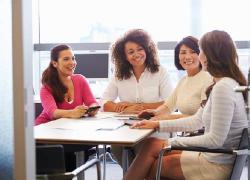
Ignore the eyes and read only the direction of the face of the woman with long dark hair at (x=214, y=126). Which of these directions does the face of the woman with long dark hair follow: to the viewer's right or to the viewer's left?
to the viewer's left

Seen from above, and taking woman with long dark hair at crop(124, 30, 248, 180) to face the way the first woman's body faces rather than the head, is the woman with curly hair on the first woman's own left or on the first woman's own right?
on the first woman's own right

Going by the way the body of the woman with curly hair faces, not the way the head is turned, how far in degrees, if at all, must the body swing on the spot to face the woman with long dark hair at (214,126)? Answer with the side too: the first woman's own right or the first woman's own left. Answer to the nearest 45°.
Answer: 0° — they already face them

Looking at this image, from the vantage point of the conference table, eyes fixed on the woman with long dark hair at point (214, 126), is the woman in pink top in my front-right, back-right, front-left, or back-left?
back-left

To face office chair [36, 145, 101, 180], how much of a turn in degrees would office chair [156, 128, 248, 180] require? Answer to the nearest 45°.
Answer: approximately 45° to its left

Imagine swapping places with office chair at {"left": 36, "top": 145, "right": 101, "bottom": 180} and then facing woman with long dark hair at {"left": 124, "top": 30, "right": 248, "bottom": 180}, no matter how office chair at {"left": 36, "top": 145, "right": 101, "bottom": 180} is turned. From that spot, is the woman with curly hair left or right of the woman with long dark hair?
left

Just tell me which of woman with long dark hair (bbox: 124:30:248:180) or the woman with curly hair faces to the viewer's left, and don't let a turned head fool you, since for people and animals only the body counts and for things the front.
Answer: the woman with long dark hair

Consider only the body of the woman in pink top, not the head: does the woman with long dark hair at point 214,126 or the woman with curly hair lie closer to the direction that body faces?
the woman with long dark hair

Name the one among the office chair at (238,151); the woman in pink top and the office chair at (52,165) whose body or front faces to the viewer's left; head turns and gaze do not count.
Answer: the office chair at (238,151)

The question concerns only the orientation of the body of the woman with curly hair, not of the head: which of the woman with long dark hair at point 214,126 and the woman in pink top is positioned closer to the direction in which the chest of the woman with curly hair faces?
the woman with long dark hair

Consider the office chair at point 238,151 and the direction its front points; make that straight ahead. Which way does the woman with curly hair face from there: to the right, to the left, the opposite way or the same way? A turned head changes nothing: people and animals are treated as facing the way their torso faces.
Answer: to the left

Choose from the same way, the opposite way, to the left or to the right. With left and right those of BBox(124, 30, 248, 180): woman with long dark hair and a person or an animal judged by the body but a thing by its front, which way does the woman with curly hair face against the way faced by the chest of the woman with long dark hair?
to the left

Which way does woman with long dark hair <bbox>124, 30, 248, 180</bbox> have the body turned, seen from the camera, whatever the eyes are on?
to the viewer's left

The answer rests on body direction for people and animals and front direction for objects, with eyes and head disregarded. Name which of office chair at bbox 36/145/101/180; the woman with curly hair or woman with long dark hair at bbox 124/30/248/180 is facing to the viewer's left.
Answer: the woman with long dark hair

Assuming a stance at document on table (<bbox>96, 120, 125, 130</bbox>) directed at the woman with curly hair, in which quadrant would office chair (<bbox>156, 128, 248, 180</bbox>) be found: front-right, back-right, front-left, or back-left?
back-right
